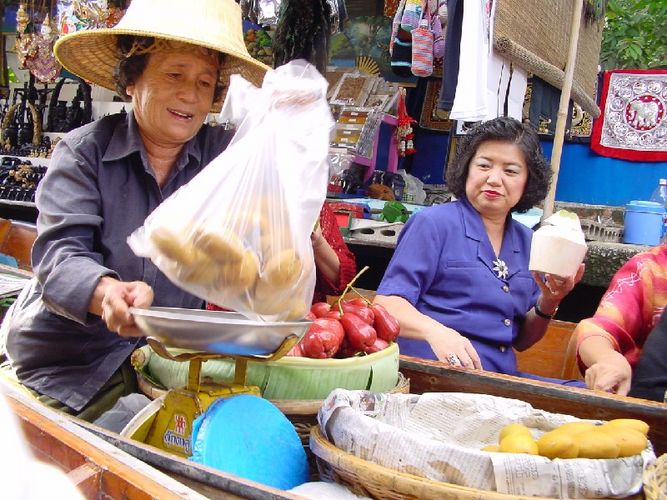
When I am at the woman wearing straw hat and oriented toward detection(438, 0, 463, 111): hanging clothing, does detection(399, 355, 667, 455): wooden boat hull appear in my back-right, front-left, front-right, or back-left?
front-right

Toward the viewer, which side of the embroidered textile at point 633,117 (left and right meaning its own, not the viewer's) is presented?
front

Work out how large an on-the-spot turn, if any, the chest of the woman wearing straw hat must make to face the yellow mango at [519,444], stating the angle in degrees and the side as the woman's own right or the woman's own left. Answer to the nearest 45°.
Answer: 0° — they already face it

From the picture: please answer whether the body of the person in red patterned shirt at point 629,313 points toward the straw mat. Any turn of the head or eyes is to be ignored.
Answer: no

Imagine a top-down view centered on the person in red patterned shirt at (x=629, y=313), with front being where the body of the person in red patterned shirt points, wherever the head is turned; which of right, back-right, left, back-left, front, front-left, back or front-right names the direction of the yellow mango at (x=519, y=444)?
front

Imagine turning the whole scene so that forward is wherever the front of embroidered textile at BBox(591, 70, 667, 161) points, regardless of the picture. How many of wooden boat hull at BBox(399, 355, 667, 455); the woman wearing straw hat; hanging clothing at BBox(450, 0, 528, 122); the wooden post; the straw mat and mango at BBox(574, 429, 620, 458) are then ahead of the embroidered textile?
6

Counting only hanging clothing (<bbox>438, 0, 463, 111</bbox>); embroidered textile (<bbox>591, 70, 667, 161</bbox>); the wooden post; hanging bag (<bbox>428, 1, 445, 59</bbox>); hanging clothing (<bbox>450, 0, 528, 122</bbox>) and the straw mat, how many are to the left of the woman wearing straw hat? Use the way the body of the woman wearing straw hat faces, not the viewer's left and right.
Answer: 6

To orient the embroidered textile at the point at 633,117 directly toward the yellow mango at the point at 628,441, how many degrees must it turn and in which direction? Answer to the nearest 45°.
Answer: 0° — it already faces it

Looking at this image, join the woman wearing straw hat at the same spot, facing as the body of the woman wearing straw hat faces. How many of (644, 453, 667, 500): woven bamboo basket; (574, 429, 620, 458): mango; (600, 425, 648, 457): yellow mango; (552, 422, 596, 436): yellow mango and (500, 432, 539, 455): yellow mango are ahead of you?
5

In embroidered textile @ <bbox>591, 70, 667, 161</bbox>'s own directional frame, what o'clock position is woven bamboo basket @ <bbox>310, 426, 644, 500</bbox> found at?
The woven bamboo basket is roughly at 12 o'clock from the embroidered textile.

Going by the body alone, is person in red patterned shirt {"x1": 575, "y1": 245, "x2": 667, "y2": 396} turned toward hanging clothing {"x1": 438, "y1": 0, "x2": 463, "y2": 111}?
no

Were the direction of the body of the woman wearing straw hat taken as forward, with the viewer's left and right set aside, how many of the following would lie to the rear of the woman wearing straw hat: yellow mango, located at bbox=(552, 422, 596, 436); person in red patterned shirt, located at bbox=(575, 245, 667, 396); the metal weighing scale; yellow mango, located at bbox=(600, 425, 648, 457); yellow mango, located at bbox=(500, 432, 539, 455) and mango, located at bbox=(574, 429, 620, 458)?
0

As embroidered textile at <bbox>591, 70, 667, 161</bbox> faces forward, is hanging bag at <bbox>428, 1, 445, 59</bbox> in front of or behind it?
in front

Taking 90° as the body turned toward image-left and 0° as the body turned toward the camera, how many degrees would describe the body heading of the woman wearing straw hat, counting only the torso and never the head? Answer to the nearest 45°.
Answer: approximately 315°

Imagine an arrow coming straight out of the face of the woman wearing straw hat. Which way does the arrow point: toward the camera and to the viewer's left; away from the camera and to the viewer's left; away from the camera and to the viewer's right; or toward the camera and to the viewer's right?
toward the camera and to the viewer's right
